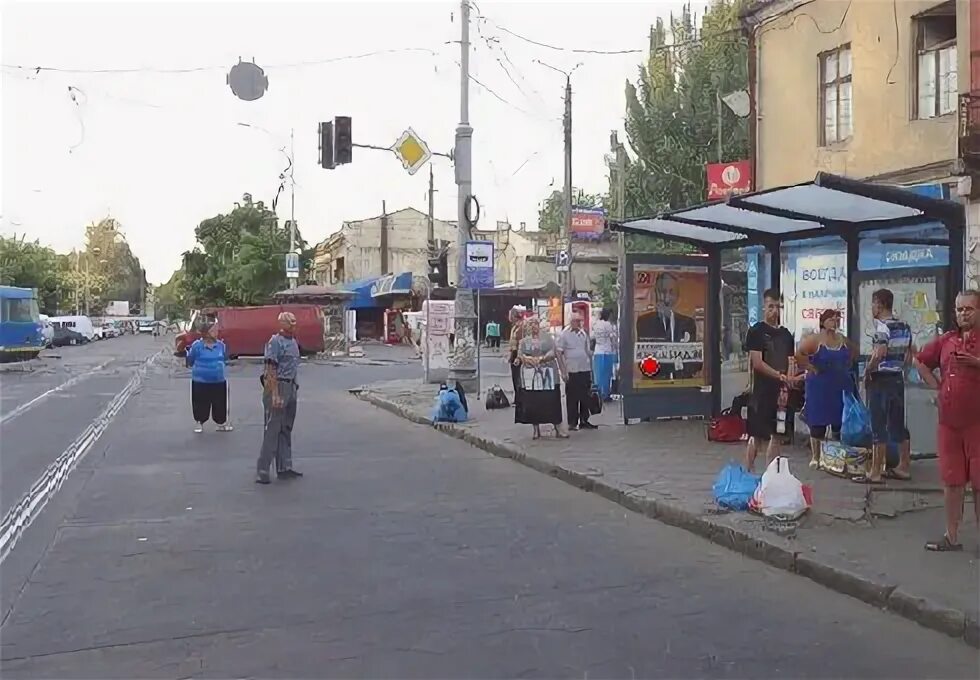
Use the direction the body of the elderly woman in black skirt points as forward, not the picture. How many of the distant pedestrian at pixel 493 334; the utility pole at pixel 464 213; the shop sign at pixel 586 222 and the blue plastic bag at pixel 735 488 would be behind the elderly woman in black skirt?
3

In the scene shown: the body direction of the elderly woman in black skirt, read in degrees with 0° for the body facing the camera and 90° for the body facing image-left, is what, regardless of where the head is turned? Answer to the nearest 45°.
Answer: approximately 0°

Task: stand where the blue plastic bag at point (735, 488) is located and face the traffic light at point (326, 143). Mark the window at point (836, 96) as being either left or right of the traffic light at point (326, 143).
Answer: right

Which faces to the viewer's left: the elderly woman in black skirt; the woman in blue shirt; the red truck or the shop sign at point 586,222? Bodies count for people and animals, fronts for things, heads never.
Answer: the red truck
